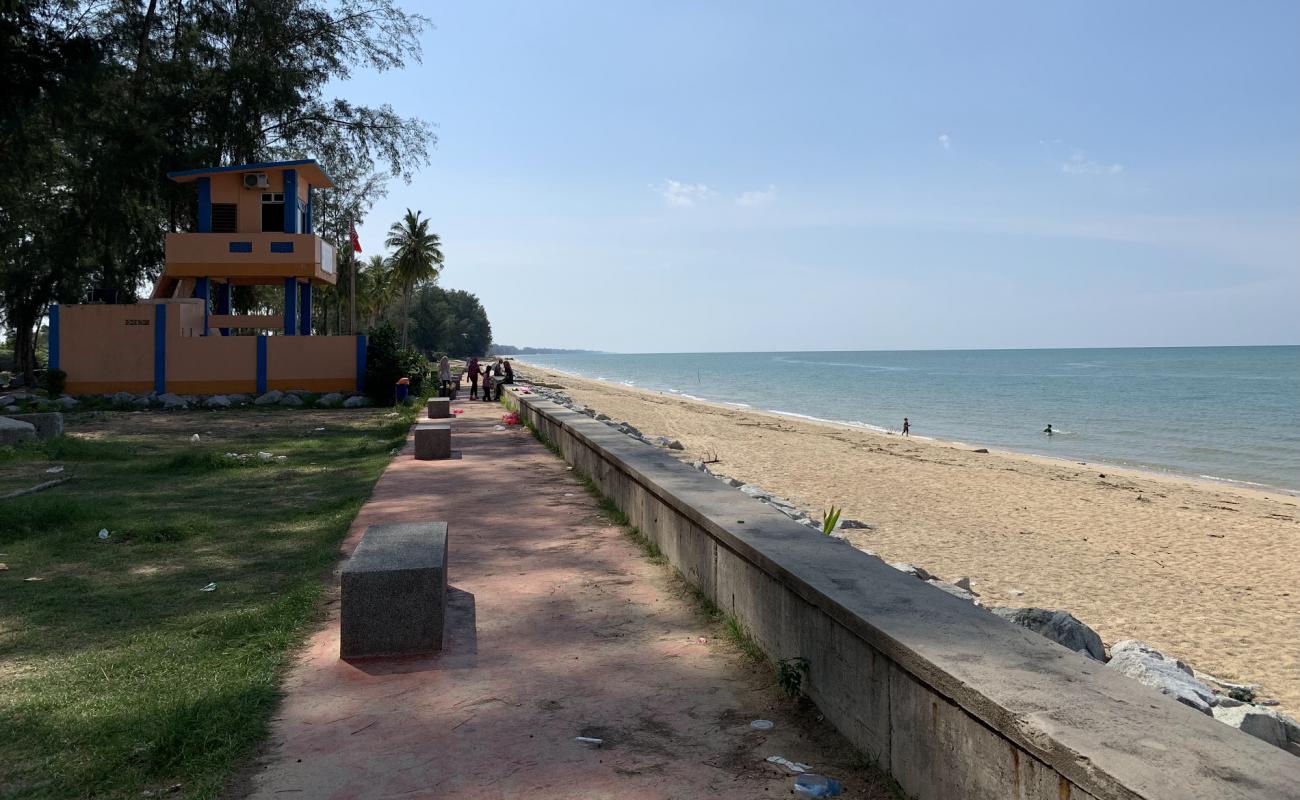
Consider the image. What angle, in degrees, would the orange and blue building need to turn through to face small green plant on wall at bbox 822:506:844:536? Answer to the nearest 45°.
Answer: approximately 90° to its right

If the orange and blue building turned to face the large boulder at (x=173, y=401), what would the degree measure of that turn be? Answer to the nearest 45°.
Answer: approximately 135° to its right

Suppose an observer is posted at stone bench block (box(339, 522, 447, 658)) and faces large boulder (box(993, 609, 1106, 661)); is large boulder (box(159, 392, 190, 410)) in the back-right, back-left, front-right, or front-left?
back-left

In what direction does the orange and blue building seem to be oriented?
to the viewer's right

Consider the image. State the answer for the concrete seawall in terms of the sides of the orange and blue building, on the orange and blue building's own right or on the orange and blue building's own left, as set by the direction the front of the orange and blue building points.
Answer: on the orange and blue building's own right

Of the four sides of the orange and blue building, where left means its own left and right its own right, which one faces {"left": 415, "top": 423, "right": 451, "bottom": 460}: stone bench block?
right

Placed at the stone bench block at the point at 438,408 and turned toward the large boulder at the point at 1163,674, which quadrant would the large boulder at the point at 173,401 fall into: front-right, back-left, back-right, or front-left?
back-right

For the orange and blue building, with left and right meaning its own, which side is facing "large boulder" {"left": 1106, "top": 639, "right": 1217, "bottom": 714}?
right

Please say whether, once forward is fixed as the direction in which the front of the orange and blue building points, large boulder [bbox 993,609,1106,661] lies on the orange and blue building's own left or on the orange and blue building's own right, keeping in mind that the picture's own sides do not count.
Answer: on the orange and blue building's own right

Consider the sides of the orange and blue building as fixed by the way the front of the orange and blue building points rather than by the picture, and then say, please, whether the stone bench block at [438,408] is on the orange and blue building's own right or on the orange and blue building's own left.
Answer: on the orange and blue building's own right

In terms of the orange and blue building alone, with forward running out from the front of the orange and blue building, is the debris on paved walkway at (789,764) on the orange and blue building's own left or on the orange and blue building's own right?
on the orange and blue building's own right

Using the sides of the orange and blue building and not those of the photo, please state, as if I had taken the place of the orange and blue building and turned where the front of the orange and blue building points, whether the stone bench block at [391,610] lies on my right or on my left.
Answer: on my right
